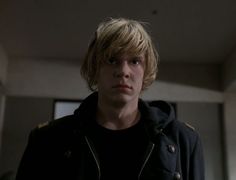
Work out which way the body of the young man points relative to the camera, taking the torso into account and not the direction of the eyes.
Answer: toward the camera
